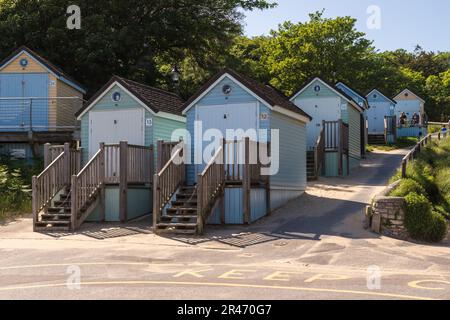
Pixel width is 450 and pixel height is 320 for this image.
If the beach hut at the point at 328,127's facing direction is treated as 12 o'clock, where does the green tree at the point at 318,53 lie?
The green tree is roughly at 6 o'clock from the beach hut.

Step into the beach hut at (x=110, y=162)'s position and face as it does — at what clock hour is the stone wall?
The stone wall is roughly at 9 o'clock from the beach hut.

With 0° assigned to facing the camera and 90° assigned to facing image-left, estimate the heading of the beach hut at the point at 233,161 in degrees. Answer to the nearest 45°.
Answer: approximately 45°

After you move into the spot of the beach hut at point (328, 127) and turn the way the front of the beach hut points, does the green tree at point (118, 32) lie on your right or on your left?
on your right

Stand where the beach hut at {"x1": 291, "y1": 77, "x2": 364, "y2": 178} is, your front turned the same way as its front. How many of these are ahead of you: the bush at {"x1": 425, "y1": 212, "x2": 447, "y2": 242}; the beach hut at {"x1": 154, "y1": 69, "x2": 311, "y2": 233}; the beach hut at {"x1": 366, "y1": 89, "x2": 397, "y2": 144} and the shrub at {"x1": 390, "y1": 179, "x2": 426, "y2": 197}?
3

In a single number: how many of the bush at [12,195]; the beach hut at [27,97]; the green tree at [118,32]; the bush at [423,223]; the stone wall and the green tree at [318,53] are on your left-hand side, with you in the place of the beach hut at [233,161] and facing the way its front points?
2

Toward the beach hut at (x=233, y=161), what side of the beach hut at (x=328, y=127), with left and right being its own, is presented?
front

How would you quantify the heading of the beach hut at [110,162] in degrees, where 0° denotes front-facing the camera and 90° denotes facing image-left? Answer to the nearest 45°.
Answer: approximately 45°

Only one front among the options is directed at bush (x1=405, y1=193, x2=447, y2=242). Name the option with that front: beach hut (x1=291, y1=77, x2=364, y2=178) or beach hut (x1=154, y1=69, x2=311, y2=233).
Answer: beach hut (x1=291, y1=77, x2=364, y2=178)

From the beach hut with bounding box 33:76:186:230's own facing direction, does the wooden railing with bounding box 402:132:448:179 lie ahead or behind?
behind

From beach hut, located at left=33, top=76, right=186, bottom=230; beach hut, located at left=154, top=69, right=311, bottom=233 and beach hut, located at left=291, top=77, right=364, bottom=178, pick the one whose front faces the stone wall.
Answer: beach hut, located at left=291, top=77, right=364, bottom=178

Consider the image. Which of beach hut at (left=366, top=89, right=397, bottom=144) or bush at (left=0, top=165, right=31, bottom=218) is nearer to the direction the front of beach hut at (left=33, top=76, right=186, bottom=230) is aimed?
the bush

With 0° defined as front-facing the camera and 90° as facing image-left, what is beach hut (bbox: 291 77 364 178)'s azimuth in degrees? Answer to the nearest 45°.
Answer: approximately 0°

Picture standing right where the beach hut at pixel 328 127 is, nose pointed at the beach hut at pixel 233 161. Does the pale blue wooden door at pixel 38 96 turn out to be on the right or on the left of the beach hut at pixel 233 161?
right
